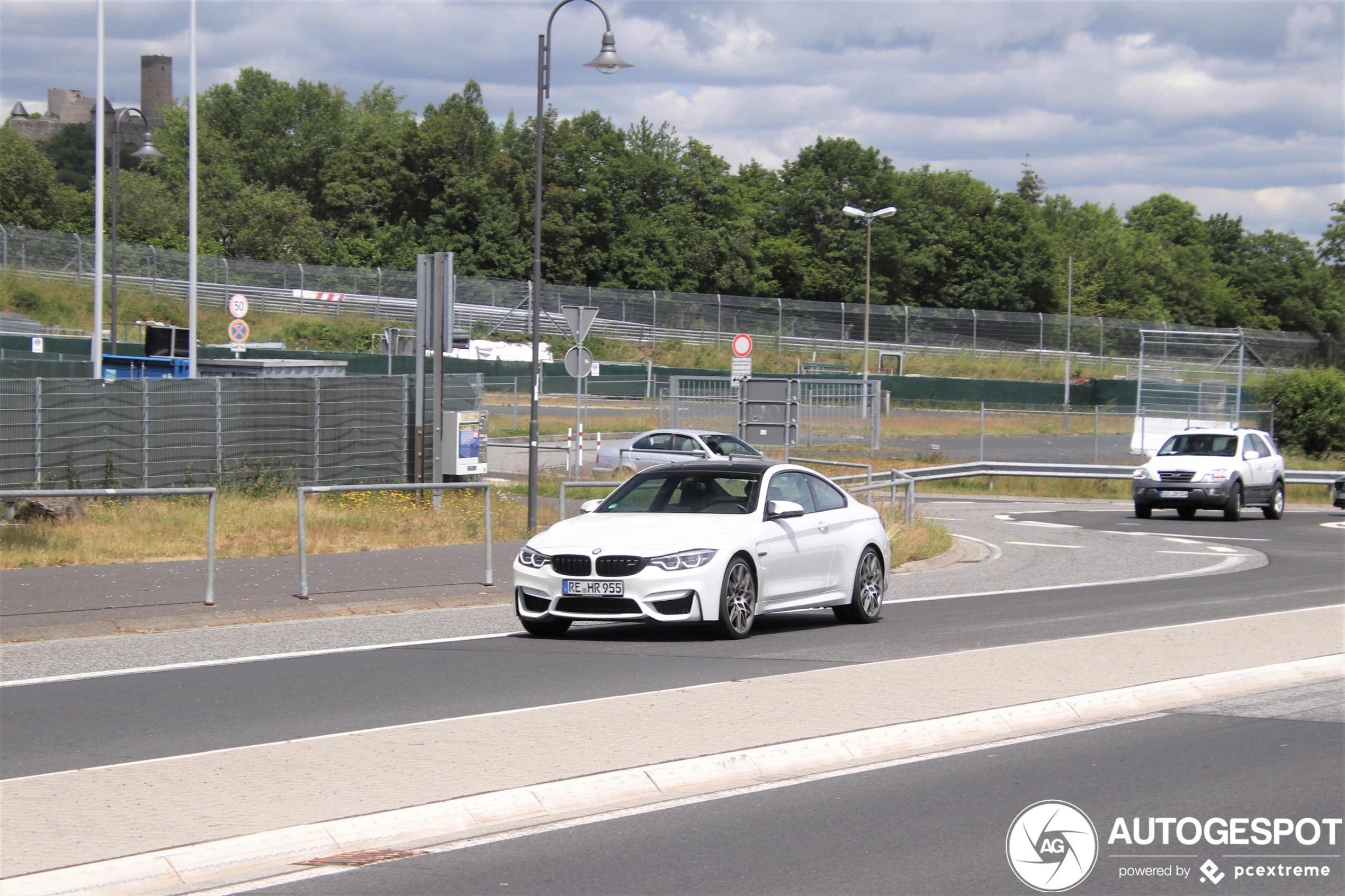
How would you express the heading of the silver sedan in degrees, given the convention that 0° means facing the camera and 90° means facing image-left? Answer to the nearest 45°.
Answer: approximately 315°

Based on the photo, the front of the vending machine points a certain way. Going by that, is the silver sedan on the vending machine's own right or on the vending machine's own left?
on the vending machine's own left

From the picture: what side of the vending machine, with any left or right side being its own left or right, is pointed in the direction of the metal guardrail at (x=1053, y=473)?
left

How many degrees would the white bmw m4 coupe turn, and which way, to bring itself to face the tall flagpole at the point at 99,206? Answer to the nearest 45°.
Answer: approximately 90° to its right

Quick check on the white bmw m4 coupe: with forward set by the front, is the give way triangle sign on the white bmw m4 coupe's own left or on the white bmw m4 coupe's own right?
on the white bmw m4 coupe's own right

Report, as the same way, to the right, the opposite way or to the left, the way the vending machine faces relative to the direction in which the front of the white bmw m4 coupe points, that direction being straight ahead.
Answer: to the left
